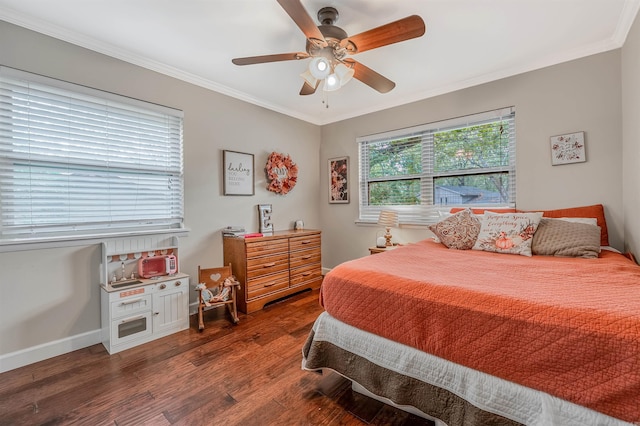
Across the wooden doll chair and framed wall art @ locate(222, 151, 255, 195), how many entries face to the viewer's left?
0

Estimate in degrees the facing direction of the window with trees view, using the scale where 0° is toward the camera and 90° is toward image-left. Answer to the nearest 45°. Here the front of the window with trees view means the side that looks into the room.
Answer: approximately 45°

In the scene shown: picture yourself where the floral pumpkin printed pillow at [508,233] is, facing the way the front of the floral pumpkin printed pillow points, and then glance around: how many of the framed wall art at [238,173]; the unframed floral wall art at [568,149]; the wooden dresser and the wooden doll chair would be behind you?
1

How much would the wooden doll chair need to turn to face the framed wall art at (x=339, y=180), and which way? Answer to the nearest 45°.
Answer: approximately 90° to its left

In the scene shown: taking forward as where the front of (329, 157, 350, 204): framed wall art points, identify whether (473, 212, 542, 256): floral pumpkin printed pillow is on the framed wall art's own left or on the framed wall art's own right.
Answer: on the framed wall art's own left

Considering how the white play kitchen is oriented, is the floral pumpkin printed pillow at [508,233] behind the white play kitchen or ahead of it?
ahead

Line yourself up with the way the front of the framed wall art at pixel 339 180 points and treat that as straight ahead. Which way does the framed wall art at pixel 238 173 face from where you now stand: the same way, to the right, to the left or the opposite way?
to the left

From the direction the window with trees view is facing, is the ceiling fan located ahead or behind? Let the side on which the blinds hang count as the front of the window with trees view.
ahead

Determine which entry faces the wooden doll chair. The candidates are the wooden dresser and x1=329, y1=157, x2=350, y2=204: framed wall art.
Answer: the framed wall art

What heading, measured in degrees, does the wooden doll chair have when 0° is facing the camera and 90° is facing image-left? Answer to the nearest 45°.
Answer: approximately 315°

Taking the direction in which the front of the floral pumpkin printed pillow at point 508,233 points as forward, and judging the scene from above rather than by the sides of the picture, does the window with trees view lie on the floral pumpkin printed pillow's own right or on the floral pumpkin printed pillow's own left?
on the floral pumpkin printed pillow's own right

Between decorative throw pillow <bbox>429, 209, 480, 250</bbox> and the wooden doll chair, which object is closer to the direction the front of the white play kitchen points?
the decorative throw pillow

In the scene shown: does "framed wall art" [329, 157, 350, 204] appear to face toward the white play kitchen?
yes

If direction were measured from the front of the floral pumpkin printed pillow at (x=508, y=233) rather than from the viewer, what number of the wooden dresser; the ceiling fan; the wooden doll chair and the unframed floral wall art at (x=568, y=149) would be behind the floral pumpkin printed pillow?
1

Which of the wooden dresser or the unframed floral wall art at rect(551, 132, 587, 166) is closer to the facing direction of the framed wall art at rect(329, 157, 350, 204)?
the wooden dresser
